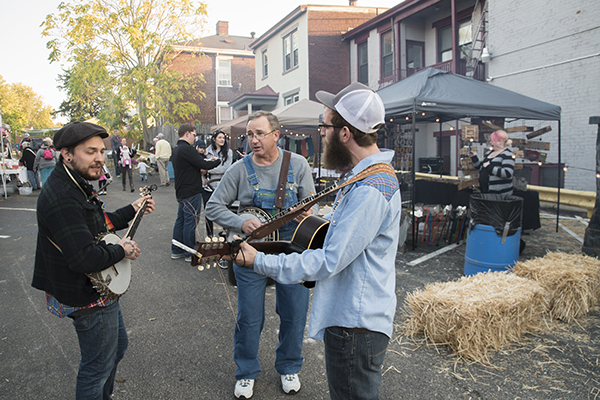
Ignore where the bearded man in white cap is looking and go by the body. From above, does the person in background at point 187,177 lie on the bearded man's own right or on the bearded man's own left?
on the bearded man's own right

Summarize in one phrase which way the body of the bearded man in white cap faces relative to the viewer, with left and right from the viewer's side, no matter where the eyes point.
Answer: facing to the left of the viewer

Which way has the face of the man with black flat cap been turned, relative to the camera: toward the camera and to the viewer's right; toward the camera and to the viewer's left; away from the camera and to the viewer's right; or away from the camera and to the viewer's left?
toward the camera and to the viewer's right

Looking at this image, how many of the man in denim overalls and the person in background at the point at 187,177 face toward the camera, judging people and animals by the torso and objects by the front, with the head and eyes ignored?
1

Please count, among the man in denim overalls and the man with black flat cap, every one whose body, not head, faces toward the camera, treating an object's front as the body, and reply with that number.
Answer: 1

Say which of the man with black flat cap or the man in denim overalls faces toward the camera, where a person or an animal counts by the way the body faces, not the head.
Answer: the man in denim overalls

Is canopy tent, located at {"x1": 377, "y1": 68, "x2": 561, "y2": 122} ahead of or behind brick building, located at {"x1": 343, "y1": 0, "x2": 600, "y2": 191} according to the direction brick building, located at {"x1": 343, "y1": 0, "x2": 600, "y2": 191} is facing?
ahead

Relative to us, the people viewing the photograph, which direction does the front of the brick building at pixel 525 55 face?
facing the viewer and to the left of the viewer

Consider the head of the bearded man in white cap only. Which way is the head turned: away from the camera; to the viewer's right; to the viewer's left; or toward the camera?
to the viewer's left

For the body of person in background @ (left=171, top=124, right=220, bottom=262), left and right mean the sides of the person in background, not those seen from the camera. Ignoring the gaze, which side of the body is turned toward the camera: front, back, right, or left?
right

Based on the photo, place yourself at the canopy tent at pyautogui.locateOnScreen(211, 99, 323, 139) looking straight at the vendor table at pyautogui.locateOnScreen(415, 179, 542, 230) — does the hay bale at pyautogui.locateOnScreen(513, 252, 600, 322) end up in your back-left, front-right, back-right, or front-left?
front-right

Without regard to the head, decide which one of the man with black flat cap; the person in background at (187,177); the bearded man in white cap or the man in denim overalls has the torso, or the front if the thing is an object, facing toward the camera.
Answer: the man in denim overalls

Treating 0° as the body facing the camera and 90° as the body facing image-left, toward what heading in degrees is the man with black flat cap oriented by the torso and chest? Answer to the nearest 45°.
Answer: approximately 270°

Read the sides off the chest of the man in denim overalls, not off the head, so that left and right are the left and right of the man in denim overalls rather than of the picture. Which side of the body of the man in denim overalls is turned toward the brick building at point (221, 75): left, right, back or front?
back
